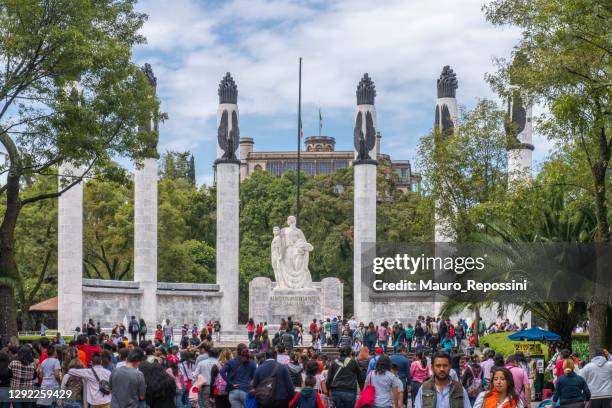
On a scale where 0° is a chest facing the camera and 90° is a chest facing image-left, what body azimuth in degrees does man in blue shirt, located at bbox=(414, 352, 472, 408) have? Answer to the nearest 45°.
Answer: approximately 0°

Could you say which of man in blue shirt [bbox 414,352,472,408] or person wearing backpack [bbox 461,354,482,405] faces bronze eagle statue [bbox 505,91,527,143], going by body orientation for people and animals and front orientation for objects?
the person wearing backpack

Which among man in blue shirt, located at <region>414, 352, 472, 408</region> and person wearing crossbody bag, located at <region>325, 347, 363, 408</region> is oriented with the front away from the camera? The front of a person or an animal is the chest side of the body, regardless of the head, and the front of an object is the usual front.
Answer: the person wearing crossbody bag

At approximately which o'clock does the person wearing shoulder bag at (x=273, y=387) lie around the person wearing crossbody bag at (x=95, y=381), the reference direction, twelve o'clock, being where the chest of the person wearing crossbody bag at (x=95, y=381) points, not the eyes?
the person wearing shoulder bag at (x=273, y=387) is roughly at 4 o'clock from the person wearing crossbody bag at (x=95, y=381).

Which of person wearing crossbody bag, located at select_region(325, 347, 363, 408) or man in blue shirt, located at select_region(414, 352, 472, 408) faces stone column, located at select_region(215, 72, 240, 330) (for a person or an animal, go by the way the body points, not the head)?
the person wearing crossbody bag

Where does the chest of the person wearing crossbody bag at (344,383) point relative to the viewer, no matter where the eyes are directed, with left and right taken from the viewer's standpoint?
facing away from the viewer

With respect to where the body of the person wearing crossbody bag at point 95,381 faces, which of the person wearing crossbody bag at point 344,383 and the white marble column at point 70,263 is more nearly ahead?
the white marble column

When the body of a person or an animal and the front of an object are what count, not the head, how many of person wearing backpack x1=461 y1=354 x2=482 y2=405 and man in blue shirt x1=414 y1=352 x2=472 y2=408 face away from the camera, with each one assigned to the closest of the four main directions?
1

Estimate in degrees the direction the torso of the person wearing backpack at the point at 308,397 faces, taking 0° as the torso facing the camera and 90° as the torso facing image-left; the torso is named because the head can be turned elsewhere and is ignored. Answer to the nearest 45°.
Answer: approximately 180°
